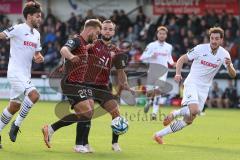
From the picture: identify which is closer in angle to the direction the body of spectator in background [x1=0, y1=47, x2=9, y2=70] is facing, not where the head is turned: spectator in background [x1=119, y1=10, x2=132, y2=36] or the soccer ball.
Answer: the soccer ball

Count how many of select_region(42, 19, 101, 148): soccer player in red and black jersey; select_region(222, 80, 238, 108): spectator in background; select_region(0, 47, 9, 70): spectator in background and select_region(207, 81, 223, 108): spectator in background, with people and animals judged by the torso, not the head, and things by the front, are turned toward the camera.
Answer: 3

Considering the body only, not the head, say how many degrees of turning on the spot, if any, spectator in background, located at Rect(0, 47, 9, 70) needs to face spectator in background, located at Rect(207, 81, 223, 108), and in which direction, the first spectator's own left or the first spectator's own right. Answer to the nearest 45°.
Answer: approximately 45° to the first spectator's own left

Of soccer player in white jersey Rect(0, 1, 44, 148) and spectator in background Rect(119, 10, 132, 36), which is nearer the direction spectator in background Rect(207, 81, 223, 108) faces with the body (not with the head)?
the soccer player in white jersey

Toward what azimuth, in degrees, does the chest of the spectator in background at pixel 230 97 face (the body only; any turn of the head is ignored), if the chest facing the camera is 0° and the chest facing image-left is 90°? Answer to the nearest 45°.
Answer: approximately 0°

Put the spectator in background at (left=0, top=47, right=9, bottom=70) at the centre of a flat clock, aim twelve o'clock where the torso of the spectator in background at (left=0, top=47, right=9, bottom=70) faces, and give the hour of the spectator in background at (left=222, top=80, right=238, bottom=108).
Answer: the spectator in background at (left=222, top=80, right=238, bottom=108) is roughly at 10 o'clock from the spectator in background at (left=0, top=47, right=9, bottom=70).
